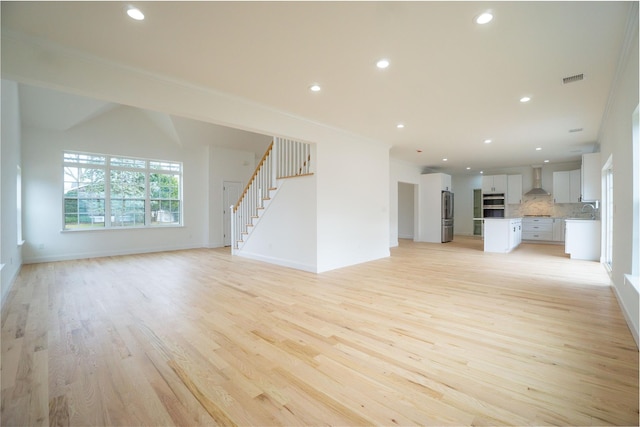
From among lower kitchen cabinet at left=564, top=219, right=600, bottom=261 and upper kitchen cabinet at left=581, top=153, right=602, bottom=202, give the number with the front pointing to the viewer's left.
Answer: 2

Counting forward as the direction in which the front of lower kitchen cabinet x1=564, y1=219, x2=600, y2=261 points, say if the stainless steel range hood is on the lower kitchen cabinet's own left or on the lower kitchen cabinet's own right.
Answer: on the lower kitchen cabinet's own right

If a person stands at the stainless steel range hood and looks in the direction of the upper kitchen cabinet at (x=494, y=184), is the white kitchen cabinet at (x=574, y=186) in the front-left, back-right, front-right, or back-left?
back-left

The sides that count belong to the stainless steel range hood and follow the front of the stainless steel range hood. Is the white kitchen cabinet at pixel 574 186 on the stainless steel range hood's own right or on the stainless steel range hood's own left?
on the stainless steel range hood's own left

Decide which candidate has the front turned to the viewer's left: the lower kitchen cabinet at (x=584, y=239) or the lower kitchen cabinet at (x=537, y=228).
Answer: the lower kitchen cabinet at (x=584, y=239)

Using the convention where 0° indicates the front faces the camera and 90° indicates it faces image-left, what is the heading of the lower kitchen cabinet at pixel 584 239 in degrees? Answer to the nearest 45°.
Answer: approximately 90°
